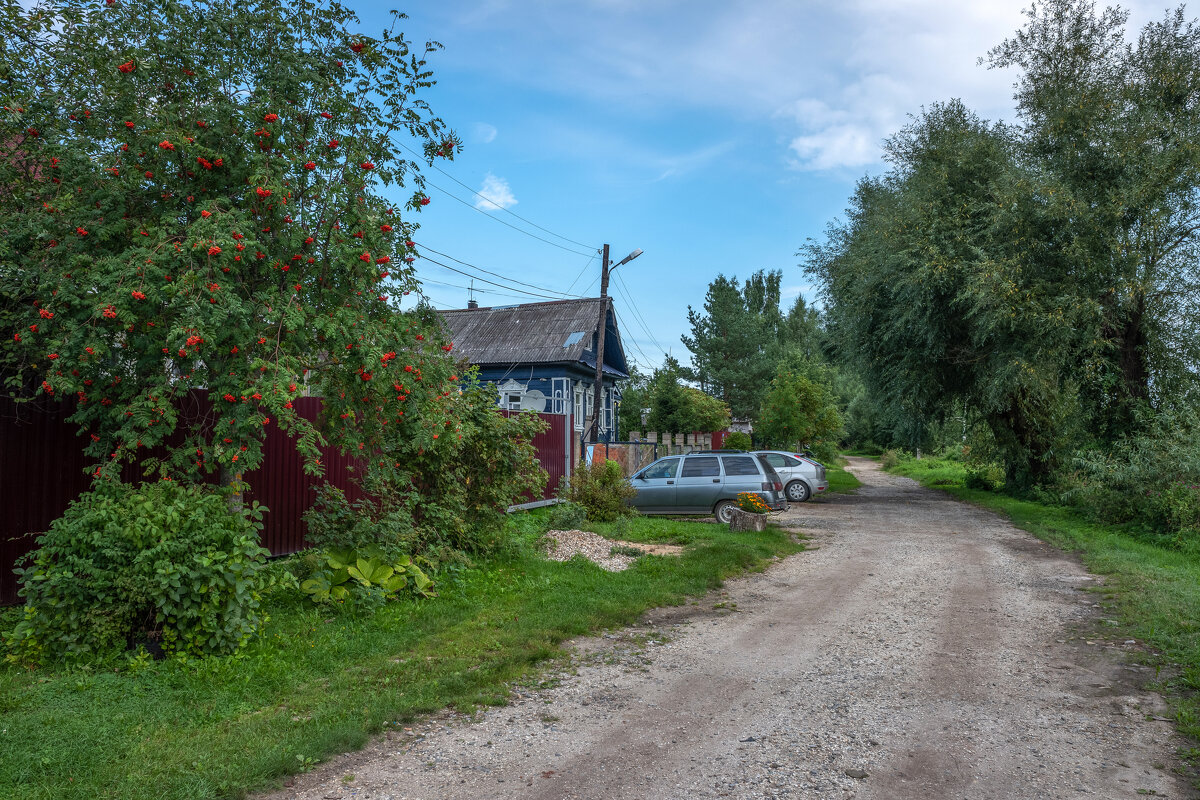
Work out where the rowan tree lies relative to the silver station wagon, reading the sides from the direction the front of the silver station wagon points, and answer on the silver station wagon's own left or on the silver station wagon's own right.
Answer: on the silver station wagon's own left

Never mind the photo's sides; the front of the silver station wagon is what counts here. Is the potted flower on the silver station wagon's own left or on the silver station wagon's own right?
on the silver station wagon's own left

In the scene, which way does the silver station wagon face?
to the viewer's left

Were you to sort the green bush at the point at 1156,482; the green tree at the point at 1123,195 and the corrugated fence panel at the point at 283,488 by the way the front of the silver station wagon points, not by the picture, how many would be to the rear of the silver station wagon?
2

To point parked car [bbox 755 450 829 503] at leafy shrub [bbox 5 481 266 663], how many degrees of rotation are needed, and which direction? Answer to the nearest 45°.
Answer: approximately 90° to its left

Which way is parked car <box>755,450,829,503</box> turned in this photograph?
to the viewer's left

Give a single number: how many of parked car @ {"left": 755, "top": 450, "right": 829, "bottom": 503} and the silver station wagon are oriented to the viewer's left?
2

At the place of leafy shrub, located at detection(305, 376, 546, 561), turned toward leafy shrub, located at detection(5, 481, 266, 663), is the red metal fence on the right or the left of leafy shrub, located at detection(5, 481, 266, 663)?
right

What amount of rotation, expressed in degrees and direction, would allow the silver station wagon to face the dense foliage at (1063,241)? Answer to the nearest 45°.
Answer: approximately 180°

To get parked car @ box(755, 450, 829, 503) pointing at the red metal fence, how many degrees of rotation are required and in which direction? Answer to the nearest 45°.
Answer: approximately 90° to its left

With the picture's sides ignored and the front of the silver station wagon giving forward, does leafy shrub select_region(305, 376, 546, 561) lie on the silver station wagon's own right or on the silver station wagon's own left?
on the silver station wagon's own left

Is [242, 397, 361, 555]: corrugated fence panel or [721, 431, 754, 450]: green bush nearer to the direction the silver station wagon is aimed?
the corrugated fence panel

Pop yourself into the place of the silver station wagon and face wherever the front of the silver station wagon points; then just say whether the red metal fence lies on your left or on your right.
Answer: on your left
